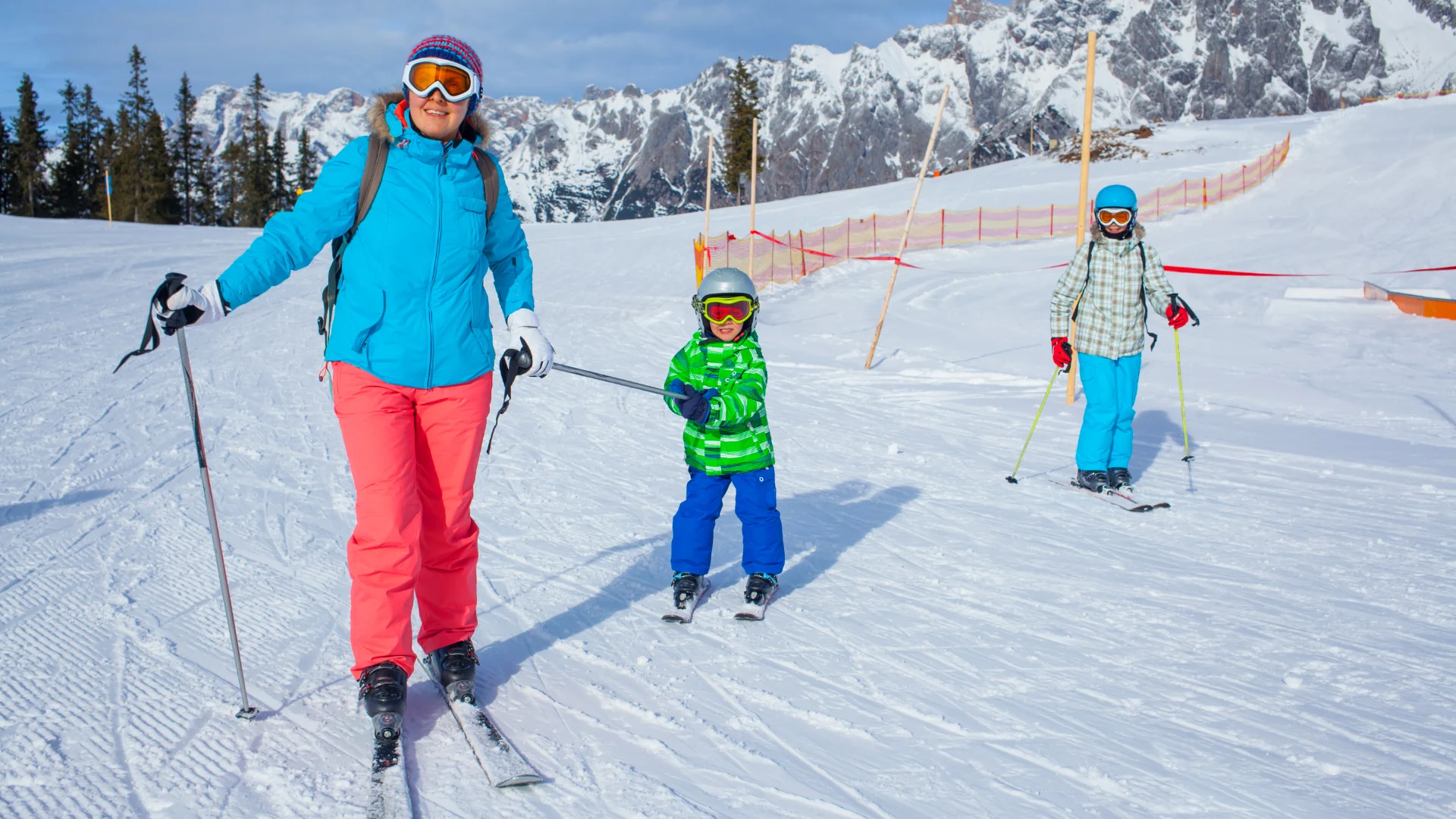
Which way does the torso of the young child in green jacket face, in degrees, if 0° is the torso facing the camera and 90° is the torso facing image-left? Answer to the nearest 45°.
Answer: approximately 0°

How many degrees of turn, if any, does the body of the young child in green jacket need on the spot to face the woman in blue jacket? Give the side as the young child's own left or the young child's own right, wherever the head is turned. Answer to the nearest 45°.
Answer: approximately 45° to the young child's own right

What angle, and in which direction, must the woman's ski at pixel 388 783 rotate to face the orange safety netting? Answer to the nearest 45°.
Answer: approximately 135° to its left

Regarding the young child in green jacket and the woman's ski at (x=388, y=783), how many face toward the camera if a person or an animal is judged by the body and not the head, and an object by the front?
2

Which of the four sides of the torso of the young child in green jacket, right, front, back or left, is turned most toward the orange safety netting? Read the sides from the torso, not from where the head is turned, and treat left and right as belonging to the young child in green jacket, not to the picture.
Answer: back

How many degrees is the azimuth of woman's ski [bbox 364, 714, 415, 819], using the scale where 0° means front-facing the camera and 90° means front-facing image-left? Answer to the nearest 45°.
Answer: approximately 0°

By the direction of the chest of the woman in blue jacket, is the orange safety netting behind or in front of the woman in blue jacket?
behind
